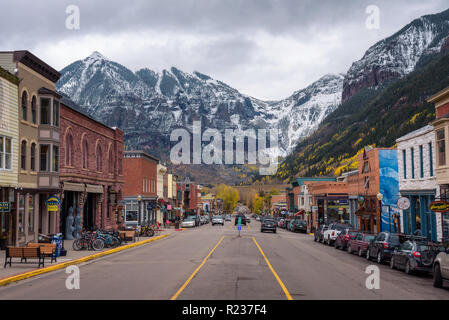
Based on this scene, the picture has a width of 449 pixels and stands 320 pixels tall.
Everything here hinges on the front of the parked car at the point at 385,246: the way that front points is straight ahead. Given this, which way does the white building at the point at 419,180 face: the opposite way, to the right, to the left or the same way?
to the left

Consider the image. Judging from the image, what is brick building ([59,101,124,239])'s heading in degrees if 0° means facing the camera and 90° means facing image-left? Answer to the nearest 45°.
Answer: approximately 315°

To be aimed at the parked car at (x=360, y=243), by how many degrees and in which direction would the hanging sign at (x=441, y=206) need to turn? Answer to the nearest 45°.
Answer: approximately 135° to its right

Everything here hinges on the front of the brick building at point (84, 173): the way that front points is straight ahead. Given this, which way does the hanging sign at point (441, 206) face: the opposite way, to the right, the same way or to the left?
to the right

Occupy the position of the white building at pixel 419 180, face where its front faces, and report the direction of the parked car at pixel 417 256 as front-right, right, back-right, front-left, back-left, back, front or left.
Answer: front-left

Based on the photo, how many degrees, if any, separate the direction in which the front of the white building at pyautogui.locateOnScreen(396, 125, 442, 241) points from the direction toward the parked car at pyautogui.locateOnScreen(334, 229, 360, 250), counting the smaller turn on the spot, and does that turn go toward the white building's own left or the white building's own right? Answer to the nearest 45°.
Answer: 0° — it already faces it

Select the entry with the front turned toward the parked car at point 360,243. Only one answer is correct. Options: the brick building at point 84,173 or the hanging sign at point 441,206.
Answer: the brick building

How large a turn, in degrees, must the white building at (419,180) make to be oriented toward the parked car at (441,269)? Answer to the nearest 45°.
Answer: approximately 45° to its left

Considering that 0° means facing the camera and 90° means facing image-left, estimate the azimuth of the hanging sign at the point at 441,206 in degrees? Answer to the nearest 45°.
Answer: approximately 0°

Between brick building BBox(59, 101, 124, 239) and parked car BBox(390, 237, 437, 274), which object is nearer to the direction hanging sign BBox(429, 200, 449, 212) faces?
the parked car

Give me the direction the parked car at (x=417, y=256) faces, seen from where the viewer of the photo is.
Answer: facing away from the viewer and to the left of the viewer

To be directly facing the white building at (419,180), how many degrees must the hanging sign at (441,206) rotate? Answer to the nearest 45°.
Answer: approximately 180°

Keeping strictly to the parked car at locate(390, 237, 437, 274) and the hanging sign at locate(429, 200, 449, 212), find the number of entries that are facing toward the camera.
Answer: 1

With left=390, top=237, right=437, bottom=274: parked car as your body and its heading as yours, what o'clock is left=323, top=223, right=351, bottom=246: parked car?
left=323, top=223, right=351, bottom=246: parked car is roughly at 1 o'clock from left=390, top=237, right=437, bottom=274: parked car.

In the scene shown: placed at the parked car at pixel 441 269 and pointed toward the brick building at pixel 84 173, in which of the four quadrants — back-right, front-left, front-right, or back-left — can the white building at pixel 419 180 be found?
front-right

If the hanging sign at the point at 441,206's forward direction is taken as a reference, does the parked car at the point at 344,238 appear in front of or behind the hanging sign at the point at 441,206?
behind

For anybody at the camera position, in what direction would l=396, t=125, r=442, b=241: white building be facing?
facing the viewer and to the left of the viewer

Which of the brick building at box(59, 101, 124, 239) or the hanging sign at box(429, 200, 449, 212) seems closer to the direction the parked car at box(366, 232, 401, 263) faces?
the brick building

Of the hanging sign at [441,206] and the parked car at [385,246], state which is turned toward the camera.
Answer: the hanging sign

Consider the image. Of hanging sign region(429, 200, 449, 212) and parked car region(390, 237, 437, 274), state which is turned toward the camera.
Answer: the hanging sign
